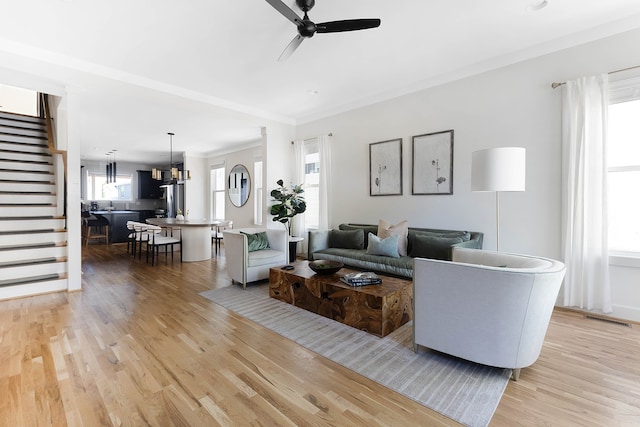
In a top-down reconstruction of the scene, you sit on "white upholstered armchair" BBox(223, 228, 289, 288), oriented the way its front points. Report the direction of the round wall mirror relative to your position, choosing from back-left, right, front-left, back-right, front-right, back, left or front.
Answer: back-left

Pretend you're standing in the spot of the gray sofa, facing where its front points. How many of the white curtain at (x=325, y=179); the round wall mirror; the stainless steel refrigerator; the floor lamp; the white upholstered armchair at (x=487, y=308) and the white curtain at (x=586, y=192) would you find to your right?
3

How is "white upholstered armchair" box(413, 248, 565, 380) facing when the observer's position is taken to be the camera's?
facing away from the viewer and to the left of the viewer

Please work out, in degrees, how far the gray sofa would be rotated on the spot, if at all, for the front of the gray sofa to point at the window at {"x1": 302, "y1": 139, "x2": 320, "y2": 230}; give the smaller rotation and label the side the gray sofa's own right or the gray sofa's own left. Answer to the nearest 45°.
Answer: approximately 90° to the gray sofa's own right

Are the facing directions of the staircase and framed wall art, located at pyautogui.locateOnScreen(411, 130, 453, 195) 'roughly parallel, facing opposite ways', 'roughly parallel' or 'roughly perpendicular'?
roughly perpendicular

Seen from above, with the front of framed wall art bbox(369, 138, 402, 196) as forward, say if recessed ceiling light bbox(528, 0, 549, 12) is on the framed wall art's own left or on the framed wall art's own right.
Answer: on the framed wall art's own left

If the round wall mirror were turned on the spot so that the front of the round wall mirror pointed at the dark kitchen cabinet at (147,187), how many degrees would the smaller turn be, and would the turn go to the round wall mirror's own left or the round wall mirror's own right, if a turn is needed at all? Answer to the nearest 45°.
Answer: approximately 90° to the round wall mirror's own right

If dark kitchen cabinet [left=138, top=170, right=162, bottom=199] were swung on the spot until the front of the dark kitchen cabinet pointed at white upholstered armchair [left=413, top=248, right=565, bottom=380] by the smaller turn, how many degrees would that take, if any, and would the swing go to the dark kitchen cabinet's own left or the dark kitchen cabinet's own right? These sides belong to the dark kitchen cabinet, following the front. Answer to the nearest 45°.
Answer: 0° — it already faces it

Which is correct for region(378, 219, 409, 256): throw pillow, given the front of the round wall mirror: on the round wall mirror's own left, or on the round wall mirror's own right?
on the round wall mirror's own left

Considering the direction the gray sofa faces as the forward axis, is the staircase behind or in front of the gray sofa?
in front

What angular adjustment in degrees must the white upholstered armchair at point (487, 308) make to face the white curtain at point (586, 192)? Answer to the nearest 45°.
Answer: approximately 90° to its right
